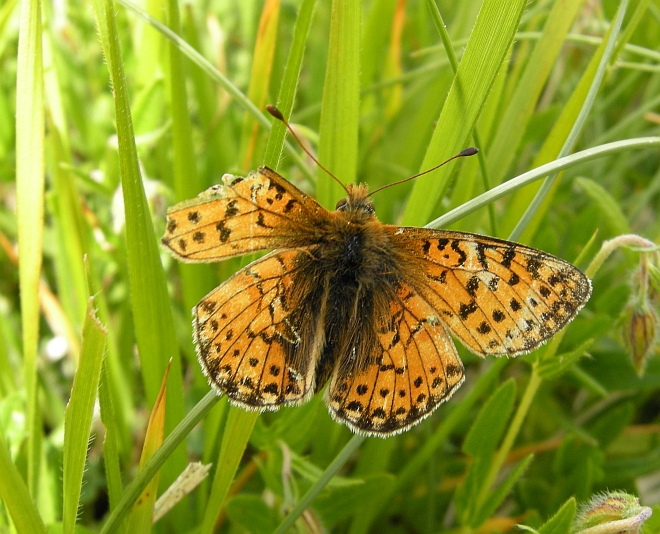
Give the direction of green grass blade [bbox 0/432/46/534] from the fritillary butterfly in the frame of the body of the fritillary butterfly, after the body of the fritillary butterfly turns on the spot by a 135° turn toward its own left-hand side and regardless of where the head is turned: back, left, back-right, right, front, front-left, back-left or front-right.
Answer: front

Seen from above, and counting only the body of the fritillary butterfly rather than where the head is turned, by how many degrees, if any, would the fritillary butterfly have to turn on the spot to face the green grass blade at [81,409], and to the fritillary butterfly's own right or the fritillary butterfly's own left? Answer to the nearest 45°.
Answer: approximately 135° to the fritillary butterfly's own left

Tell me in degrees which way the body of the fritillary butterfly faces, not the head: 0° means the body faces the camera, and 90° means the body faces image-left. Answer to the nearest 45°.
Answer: approximately 180°

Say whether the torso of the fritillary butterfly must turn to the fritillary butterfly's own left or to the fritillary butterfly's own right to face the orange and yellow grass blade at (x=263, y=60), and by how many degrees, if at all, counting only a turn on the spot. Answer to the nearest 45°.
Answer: approximately 45° to the fritillary butterfly's own left

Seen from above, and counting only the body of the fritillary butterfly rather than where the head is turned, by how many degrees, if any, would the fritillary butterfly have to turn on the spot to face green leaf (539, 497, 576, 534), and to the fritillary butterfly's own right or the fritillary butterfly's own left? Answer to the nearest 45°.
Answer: approximately 90° to the fritillary butterfly's own right

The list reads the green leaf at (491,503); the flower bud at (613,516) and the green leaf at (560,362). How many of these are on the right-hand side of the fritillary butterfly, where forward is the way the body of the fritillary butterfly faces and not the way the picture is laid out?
3

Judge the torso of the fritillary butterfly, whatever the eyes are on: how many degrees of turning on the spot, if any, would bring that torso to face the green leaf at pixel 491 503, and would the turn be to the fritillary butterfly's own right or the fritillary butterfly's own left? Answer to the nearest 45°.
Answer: approximately 90° to the fritillary butterfly's own right
